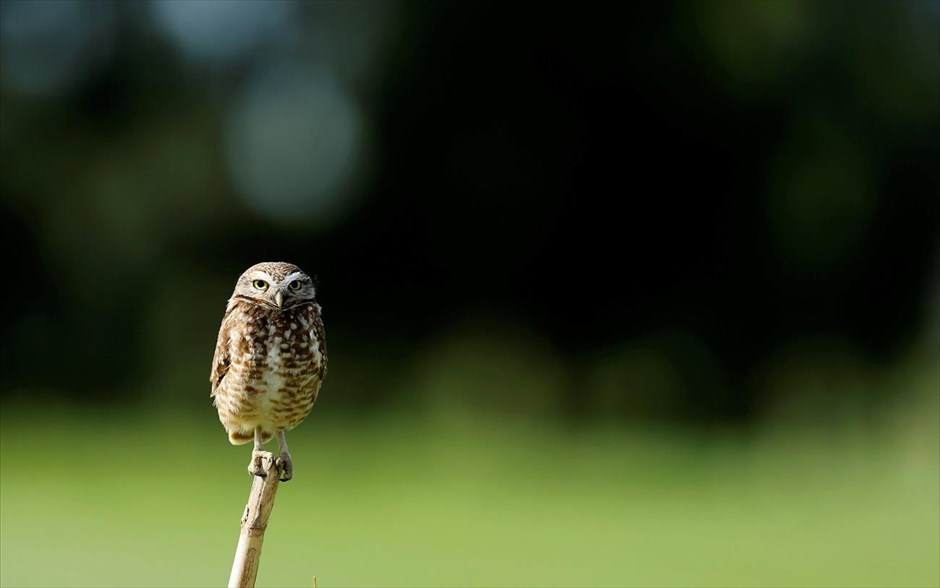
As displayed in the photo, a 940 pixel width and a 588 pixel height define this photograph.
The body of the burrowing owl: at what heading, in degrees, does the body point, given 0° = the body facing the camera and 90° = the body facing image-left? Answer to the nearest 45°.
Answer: approximately 0°
